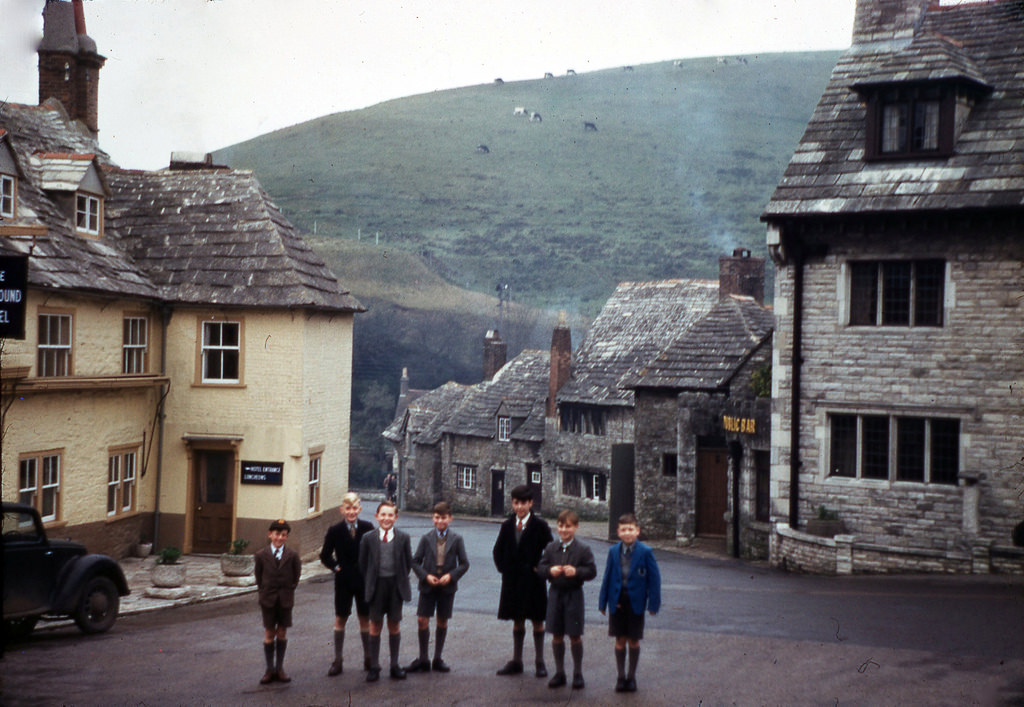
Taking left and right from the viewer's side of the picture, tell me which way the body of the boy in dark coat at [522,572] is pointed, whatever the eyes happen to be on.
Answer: facing the viewer

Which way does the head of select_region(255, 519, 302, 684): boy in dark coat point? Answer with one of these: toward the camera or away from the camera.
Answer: toward the camera

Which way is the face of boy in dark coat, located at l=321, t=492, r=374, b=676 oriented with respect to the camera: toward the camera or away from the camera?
toward the camera

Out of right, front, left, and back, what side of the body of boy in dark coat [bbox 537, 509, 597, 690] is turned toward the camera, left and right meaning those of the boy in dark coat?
front

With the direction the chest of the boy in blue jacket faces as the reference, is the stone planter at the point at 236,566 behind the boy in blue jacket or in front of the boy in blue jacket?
behind

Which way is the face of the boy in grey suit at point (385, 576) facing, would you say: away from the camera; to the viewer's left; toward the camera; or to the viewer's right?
toward the camera

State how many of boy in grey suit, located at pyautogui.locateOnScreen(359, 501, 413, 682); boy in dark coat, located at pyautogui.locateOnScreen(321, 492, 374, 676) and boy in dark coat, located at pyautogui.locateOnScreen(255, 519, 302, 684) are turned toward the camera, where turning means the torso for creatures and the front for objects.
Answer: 3

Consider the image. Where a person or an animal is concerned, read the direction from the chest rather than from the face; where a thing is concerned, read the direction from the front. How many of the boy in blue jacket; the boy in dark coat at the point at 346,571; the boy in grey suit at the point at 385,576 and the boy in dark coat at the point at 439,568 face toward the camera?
4

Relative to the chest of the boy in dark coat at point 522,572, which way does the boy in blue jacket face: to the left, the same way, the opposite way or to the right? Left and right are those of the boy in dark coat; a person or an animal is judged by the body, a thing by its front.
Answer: the same way

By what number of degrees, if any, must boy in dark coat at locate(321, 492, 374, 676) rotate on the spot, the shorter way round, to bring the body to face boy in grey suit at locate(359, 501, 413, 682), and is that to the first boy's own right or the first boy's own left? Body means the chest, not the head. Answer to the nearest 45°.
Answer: approximately 45° to the first boy's own left

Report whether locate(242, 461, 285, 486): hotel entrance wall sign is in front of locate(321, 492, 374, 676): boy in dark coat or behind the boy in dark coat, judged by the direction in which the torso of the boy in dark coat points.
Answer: behind

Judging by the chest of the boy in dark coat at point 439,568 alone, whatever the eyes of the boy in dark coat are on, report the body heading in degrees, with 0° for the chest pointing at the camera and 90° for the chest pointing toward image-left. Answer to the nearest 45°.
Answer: approximately 0°

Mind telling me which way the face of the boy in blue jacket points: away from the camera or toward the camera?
toward the camera

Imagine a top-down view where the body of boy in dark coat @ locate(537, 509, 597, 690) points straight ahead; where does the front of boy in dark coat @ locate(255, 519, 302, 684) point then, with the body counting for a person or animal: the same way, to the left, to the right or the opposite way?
the same way
